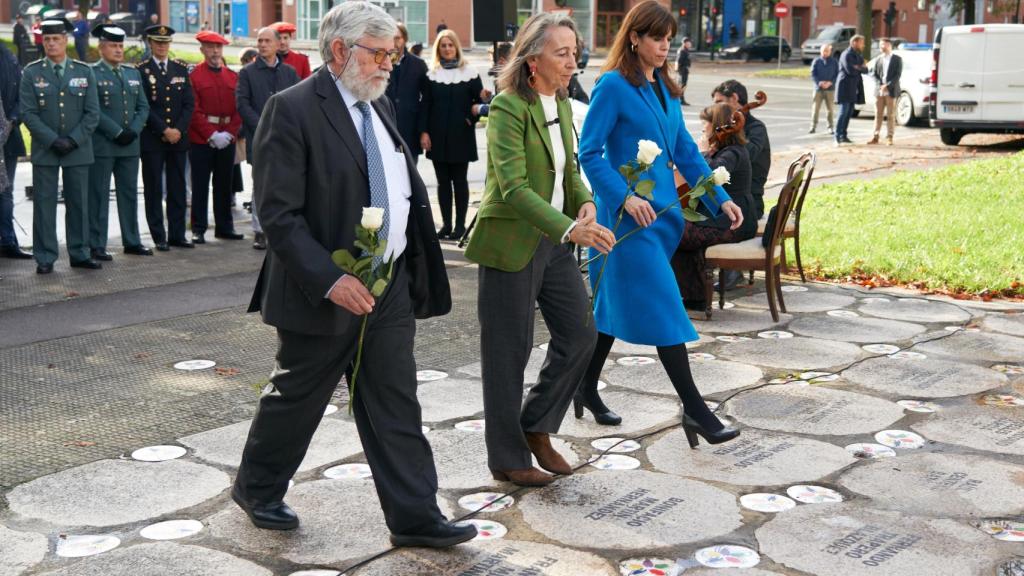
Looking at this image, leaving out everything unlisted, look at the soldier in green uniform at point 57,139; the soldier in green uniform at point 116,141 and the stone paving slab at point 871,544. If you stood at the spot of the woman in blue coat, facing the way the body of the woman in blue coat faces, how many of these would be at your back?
2

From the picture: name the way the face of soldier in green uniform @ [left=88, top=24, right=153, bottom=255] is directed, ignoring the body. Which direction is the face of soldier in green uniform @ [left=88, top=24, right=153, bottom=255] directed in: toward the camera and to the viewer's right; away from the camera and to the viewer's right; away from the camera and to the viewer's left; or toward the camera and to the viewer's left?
toward the camera and to the viewer's right

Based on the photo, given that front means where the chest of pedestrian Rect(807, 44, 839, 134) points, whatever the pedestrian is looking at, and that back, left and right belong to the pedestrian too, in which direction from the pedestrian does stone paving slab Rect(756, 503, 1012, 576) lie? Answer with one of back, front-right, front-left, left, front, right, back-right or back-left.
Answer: front

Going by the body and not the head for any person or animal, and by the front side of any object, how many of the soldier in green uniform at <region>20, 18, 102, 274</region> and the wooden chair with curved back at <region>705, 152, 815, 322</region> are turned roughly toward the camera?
1

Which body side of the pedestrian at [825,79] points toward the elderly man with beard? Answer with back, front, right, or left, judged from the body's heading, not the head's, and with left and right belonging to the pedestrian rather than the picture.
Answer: front

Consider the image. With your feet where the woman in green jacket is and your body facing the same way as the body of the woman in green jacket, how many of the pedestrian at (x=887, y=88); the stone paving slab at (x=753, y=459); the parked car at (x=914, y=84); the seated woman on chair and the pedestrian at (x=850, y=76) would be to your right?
0

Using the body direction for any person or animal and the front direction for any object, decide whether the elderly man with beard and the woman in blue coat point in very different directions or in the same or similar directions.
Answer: same or similar directions

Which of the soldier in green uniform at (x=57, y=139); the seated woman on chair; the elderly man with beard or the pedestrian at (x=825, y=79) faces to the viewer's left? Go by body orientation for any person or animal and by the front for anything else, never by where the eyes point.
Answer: the seated woman on chair

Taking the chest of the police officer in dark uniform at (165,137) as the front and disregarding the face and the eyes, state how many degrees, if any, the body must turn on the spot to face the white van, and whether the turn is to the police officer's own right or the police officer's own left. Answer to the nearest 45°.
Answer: approximately 135° to the police officer's own left

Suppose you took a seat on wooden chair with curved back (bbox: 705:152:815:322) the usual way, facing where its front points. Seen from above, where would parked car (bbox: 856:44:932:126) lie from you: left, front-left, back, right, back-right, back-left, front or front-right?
right

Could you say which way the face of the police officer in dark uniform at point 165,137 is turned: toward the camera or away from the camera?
toward the camera

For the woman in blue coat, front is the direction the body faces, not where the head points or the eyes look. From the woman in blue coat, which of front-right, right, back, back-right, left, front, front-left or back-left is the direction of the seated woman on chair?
back-left

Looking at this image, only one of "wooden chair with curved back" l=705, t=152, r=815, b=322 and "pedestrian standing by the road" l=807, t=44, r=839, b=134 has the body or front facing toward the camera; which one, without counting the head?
the pedestrian standing by the road

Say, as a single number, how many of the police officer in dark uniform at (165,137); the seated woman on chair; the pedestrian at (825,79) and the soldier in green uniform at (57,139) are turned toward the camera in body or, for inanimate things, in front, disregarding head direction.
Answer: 3

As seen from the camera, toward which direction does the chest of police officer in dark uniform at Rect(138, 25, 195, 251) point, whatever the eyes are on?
toward the camera
